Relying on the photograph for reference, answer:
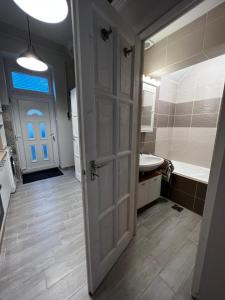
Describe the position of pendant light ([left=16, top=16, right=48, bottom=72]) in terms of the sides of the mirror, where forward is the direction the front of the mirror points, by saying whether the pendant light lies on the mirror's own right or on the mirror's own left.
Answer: on the mirror's own right
